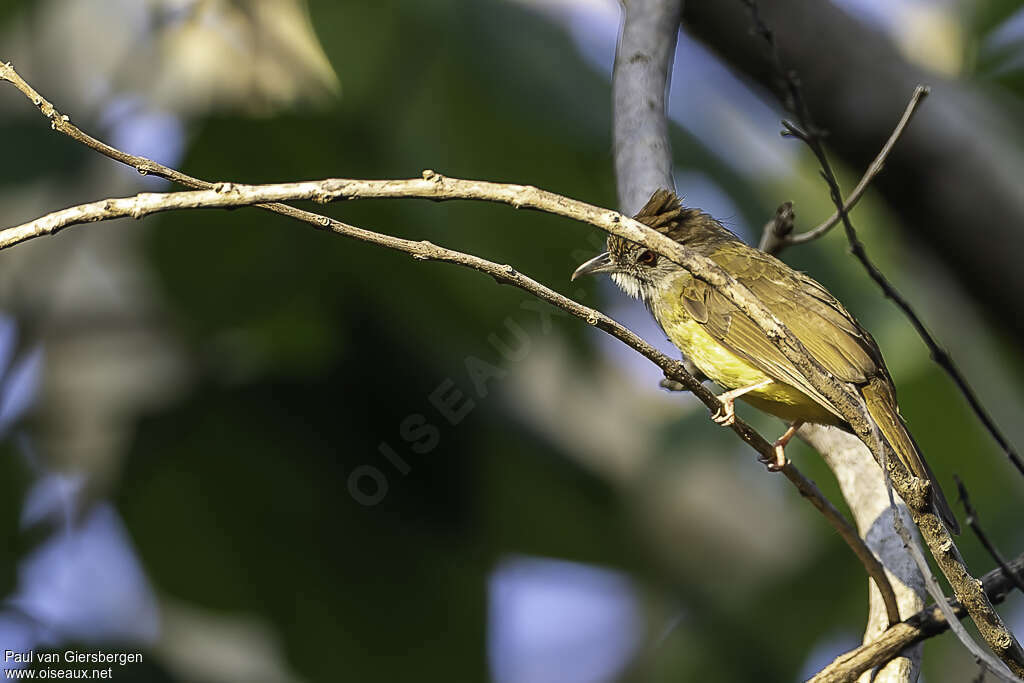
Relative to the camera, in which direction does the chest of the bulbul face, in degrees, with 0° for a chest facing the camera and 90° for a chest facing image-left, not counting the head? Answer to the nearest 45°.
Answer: approximately 90°
